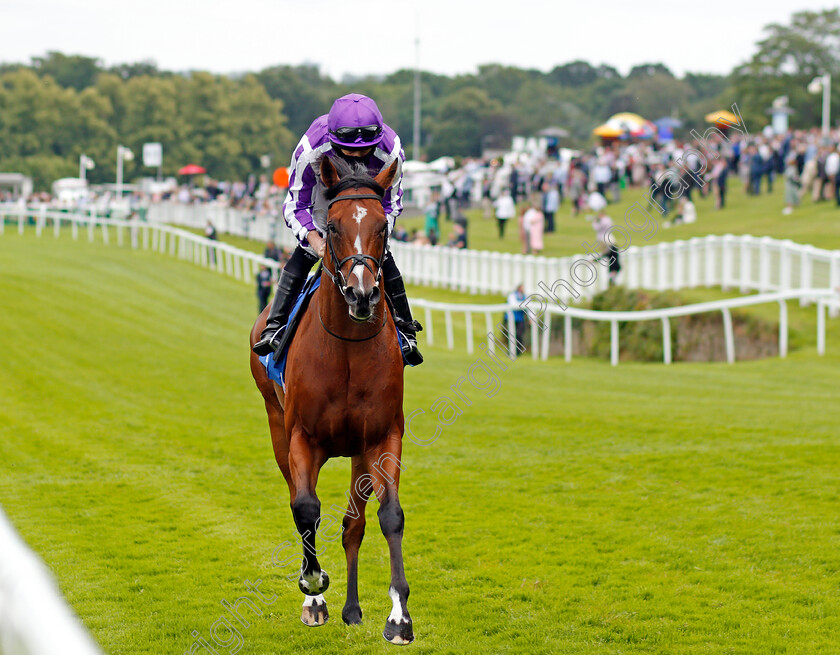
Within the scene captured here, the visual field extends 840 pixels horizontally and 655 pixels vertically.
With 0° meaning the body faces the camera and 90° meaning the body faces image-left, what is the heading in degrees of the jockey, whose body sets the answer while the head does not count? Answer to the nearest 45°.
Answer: approximately 0°

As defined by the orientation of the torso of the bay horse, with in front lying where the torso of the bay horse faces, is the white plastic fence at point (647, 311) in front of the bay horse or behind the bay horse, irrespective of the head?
behind

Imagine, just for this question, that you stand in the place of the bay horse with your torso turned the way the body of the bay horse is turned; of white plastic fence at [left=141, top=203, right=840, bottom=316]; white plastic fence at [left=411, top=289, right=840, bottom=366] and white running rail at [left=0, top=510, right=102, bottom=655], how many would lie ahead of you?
1

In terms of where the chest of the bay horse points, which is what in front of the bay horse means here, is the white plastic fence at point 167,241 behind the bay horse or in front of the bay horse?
behind

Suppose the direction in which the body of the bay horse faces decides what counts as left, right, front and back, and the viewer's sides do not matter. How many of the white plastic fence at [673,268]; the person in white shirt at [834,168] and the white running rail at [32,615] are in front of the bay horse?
1

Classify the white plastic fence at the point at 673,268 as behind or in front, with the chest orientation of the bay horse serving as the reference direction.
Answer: behind

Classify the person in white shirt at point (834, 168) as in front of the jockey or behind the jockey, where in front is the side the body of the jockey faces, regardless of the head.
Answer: behind

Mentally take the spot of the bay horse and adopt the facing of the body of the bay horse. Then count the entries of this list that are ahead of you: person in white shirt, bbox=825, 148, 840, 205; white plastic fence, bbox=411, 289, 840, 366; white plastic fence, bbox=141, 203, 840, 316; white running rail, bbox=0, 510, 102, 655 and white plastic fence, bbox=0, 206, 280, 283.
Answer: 1

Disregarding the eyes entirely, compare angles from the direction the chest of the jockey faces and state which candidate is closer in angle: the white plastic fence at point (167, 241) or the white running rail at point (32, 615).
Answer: the white running rail

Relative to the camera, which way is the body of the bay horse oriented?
toward the camera

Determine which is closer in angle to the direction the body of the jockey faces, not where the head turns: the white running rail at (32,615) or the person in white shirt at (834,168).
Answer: the white running rail

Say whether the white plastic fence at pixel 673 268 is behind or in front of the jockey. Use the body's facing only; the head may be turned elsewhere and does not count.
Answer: behind

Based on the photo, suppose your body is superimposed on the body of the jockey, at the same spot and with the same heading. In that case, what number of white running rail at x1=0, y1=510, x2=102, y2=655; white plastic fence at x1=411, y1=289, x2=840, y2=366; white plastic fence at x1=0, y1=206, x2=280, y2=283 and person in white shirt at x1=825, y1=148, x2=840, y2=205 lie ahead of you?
1

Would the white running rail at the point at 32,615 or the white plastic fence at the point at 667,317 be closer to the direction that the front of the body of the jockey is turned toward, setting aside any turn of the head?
the white running rail

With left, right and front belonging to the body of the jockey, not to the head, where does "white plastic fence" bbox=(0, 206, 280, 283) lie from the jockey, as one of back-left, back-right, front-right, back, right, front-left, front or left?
back
